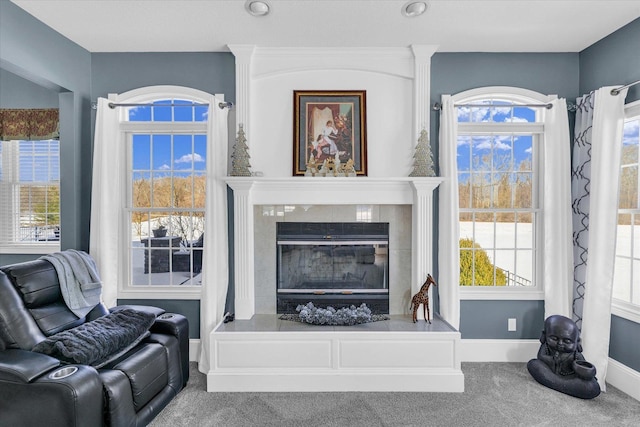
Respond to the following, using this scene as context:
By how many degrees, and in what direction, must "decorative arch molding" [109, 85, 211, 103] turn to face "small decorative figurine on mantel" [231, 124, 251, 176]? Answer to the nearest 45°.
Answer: approximately 45° to its left

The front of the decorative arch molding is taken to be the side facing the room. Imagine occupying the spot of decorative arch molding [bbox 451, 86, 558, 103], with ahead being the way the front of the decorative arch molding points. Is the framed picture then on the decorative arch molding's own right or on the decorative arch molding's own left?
on the decorative arch molding's own right

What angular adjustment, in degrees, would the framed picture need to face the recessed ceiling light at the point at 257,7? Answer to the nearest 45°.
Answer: approximately 45° to its right

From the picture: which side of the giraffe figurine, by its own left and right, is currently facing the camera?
right

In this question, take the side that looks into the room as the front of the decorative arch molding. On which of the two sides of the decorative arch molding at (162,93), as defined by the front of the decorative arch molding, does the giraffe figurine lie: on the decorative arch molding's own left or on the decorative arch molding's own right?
on the decorative arch molding's own left

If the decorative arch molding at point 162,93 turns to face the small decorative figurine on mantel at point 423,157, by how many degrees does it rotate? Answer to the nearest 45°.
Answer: approximately 45° to its left

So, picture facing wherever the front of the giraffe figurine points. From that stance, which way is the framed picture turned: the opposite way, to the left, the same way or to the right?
to the right

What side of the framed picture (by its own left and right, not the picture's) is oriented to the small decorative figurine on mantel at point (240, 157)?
right
